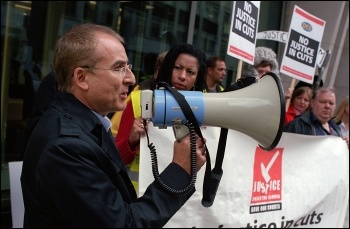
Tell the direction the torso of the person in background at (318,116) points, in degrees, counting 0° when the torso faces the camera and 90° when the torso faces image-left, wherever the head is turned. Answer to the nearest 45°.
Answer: approximately 315°

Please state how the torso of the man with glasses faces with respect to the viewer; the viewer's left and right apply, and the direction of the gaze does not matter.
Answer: facing to the right of the viewer

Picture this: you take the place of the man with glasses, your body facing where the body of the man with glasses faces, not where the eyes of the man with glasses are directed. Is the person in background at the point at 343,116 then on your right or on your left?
on your left

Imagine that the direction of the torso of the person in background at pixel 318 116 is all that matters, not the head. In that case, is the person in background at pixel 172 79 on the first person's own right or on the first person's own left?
on the first person's own right

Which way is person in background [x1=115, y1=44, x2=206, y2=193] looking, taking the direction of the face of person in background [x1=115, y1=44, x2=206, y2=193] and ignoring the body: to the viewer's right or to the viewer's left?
to the viewer's left

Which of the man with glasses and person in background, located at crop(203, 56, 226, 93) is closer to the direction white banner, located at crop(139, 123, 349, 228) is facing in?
the man with glasses

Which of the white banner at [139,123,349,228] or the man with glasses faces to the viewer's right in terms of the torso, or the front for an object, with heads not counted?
the man with glasses

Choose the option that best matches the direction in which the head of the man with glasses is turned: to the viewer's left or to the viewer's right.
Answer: to the viewer's right

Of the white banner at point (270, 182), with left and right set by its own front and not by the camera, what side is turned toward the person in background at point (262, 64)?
back

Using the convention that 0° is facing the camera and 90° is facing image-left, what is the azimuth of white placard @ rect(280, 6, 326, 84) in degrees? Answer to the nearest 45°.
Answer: approximately 0°

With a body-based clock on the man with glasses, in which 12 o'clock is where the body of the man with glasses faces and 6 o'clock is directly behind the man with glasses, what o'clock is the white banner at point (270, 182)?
The white banner is roughly at 10 o'clock from the man with glasses.
